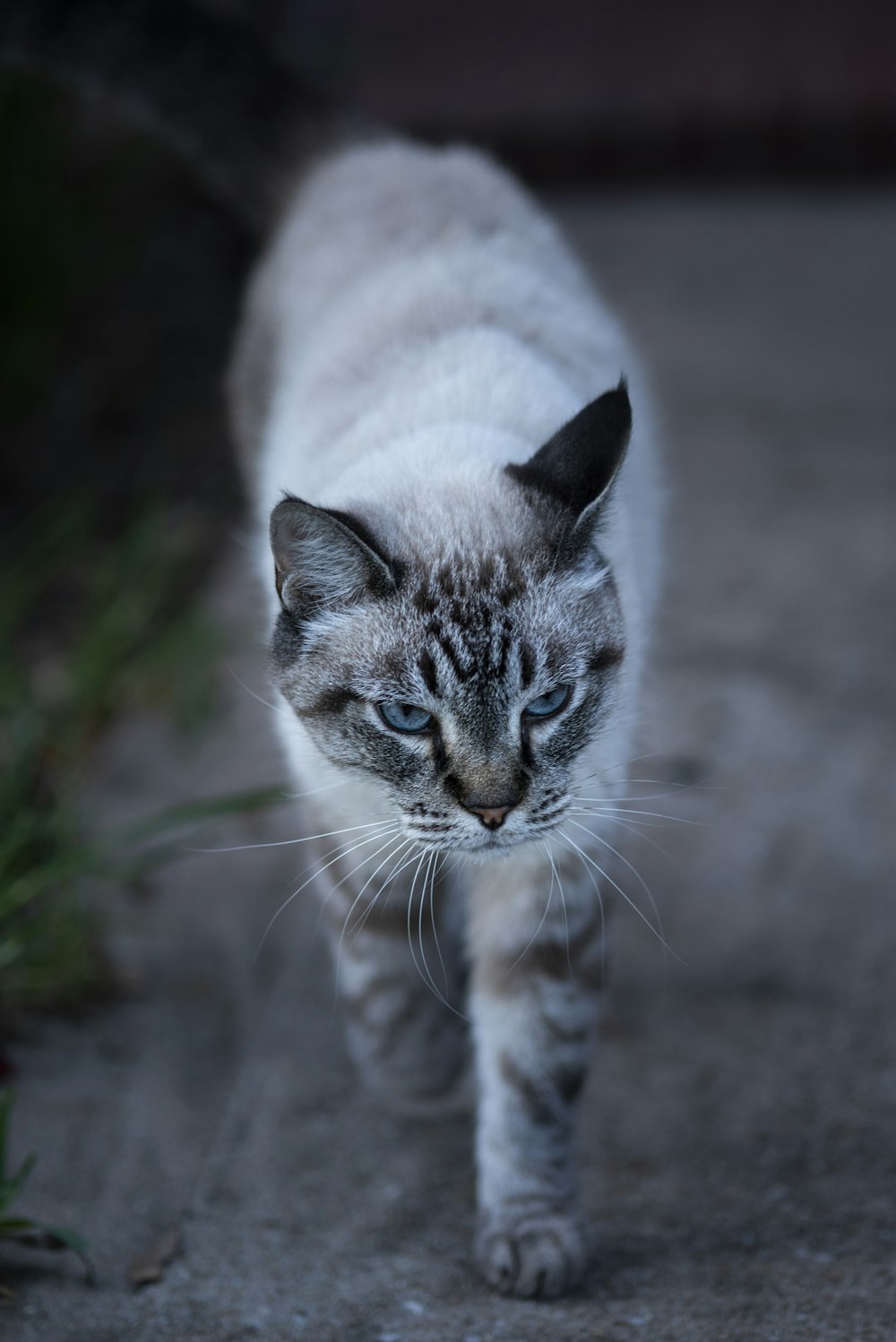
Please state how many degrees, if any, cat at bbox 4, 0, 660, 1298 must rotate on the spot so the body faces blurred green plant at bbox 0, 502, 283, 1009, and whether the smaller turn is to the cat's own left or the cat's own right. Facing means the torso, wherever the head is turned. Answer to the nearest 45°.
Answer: approximately 135° to the cat's own right

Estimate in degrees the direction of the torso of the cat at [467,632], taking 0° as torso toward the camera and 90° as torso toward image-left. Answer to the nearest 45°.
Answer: approximately 0°
